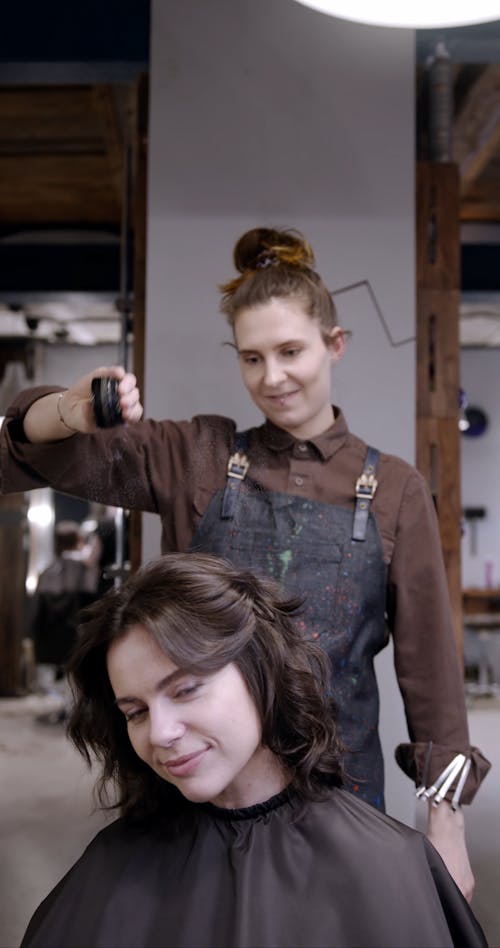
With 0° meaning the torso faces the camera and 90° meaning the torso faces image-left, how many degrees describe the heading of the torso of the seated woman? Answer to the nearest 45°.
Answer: approximately 0°

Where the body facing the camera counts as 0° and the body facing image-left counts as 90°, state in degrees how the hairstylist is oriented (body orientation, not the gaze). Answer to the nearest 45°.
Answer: approximately 0°

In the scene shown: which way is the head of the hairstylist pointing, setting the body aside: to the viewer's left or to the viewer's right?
to the viewer's left
